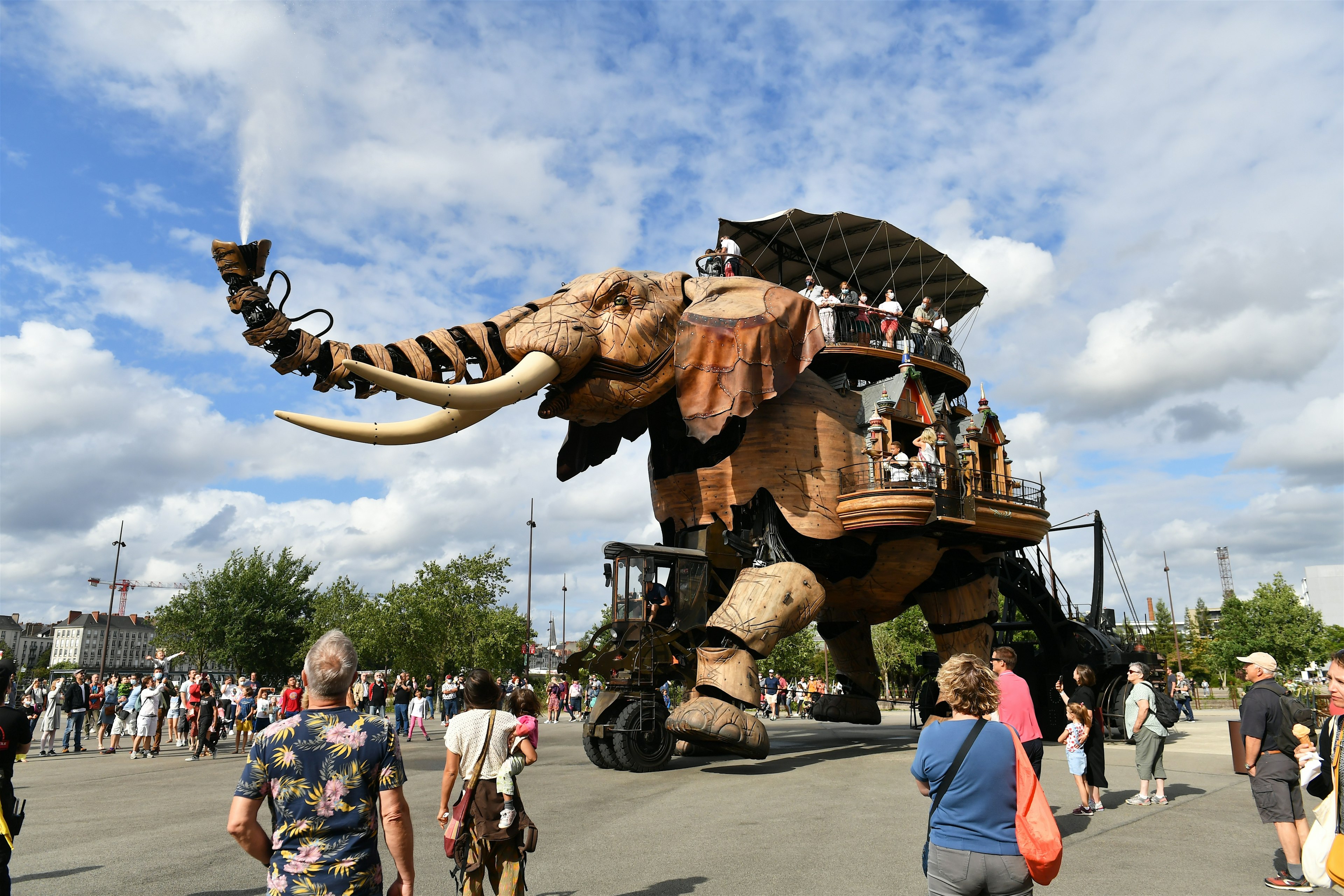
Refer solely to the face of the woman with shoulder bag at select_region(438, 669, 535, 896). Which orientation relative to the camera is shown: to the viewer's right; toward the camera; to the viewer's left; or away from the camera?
away from the camera

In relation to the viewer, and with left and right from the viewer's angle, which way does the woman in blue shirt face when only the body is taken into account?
facing away from the viewer

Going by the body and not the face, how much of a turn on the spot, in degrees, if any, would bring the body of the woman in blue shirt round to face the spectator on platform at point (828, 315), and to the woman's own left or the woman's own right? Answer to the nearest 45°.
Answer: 0° — they already face them

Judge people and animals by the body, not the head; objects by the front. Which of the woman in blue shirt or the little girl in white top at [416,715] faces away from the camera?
the woman in blue shirt

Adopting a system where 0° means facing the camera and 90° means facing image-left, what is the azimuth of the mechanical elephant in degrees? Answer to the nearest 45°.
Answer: approximately 45°

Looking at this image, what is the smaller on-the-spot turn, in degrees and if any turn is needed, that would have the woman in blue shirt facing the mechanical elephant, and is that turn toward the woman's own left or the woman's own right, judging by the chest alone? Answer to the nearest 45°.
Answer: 0° — they already face it

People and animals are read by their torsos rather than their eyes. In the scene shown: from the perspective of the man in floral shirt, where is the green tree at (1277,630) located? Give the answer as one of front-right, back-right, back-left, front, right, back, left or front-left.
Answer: front-right

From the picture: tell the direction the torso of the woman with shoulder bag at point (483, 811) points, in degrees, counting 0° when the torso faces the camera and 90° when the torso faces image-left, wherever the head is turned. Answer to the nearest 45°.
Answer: approximately 180°

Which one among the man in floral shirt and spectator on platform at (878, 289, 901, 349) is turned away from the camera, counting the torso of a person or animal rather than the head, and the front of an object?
the man in floral shirt

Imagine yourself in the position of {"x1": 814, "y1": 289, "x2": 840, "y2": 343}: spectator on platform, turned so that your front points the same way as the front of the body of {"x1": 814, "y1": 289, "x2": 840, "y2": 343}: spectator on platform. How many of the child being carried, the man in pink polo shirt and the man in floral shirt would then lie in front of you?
3

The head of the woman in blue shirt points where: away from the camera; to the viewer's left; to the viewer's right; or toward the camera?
away from the camera

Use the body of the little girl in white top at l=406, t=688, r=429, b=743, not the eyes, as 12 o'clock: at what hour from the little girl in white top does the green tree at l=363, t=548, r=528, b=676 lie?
The green tree is roughly at 6 o'clock from the little girl in white top.

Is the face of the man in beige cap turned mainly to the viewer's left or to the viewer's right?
to the viewer's left

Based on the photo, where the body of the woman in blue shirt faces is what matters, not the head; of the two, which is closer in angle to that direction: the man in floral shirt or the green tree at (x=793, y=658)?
the green tree
